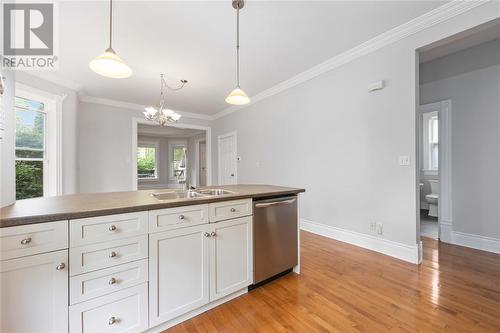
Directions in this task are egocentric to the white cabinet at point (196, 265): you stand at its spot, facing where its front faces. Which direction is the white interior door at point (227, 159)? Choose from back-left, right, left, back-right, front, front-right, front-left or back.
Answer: back-left

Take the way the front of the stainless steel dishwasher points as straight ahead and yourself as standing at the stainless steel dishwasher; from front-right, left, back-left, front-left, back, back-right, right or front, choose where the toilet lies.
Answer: left

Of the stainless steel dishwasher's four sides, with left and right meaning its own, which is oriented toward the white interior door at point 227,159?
back

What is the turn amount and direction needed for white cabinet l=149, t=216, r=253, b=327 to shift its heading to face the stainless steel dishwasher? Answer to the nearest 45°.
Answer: approximately 45° to its left

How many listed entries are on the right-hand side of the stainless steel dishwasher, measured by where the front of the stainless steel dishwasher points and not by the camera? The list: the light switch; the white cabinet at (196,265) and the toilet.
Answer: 1

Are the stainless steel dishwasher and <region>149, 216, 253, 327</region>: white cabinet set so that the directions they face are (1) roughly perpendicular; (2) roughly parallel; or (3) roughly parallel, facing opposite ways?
roughly parallel

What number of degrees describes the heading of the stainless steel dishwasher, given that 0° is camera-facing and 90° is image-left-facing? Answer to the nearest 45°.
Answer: approximately 315°

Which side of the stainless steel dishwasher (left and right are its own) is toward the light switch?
left

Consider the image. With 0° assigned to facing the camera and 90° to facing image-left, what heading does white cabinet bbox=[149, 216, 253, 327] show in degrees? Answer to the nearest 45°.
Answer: approximately 315°

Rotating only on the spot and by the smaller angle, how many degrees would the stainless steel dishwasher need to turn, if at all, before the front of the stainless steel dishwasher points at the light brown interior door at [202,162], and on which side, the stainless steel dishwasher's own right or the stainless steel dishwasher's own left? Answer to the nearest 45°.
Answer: approximately 180°

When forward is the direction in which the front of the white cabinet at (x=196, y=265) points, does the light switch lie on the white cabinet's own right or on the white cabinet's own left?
on the white cabinet's own left

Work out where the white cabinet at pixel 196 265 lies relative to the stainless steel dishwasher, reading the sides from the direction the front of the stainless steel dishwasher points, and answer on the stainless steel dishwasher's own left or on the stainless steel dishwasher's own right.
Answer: on the stainless steel dishwasher's own right
